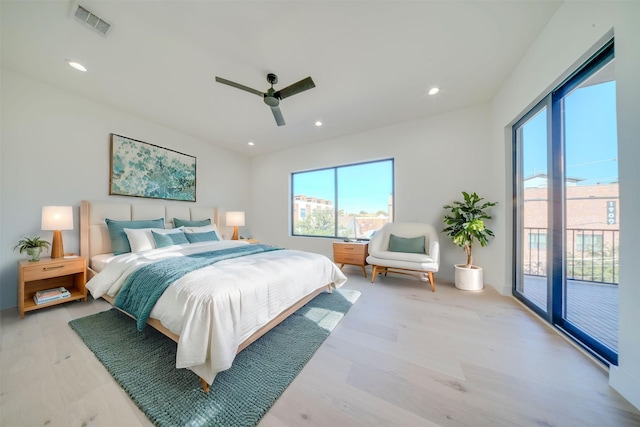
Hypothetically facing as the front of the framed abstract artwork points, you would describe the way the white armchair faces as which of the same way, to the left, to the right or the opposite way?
to the right

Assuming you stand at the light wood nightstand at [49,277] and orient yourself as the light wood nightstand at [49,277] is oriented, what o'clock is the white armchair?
The white armchair is roughly at 12 o'clock from the light wood nightstand.

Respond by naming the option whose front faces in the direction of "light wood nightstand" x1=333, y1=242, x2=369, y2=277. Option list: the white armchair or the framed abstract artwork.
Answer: the framed abstract artwork

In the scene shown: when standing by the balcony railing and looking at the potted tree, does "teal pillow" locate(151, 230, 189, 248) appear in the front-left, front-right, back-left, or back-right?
front-left

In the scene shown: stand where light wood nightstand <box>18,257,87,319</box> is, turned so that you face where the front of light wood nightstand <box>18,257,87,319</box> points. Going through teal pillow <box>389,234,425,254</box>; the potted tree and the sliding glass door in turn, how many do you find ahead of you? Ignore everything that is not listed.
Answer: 3

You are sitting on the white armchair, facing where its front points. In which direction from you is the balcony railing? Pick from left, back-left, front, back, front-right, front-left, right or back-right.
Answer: front-left

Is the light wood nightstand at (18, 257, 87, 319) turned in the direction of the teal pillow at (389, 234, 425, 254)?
no

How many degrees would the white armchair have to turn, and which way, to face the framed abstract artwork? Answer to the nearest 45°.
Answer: approximately 90° to its right

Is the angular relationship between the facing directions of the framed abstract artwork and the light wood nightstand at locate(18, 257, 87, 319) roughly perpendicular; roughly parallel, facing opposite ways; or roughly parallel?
roughly parallel

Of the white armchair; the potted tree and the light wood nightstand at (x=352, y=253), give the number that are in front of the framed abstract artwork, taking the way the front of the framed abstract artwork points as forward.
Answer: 3

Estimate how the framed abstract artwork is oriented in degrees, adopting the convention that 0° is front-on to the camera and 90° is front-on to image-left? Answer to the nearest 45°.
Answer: approximately 315°

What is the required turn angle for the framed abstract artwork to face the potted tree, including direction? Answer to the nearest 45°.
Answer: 0° — it already faces it

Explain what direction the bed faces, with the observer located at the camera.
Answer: facing the viewer and to the right of the viewer

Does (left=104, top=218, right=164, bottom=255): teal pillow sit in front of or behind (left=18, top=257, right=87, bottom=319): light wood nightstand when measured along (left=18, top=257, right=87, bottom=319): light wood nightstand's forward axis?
in front

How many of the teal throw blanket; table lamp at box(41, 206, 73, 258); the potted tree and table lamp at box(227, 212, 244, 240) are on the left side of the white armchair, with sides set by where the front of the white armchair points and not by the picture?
1

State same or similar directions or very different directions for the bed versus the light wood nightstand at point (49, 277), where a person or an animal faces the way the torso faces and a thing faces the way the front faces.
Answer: same or similar directions

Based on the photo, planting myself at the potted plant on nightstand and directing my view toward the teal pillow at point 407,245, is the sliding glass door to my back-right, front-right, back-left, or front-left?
front-right

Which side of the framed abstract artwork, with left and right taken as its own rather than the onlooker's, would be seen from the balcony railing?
front

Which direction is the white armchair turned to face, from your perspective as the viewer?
facing the viewer

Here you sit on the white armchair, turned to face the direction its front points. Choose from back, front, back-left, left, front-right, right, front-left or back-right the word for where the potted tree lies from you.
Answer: left
